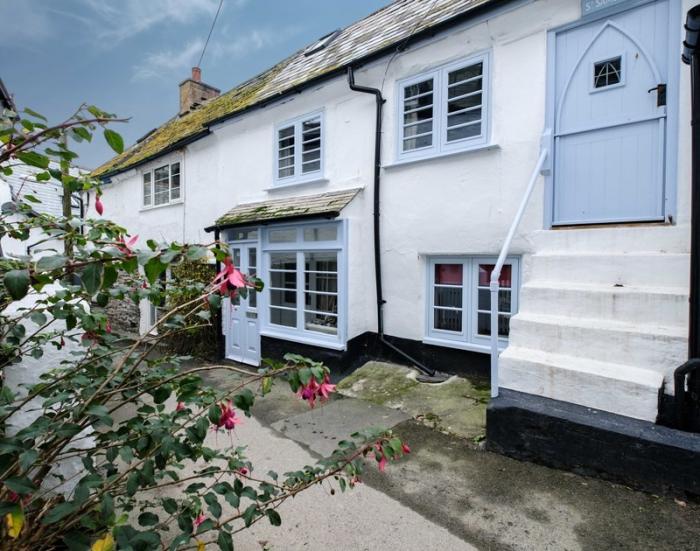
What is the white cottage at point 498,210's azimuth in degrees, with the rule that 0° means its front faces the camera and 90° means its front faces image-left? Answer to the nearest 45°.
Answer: approximately 45°
